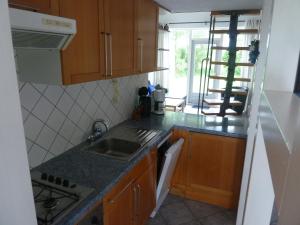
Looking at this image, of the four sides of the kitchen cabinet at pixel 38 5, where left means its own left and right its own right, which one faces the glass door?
left

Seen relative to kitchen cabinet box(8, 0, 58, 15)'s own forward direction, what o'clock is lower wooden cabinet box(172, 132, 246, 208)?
The lower wooden cabinet is roughly at 10 o'clock from the kitchen cabinet.

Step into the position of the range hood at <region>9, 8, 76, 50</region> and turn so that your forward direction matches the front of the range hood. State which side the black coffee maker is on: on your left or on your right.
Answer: on your left

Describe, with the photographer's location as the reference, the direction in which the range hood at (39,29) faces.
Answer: facing the viewer and to the right of the viewer

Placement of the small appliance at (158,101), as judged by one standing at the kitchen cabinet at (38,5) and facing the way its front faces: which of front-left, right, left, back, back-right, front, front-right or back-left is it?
left
